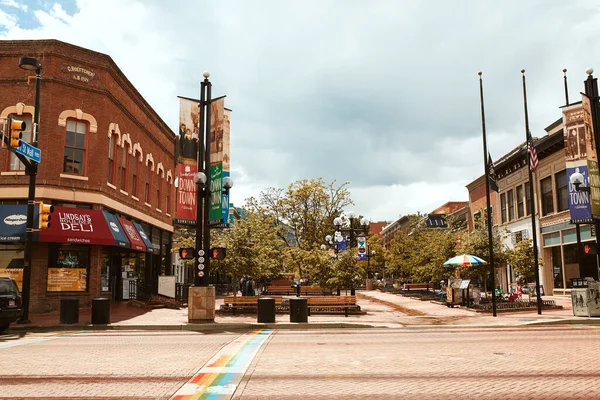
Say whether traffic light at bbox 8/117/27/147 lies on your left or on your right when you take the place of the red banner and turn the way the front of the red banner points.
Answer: on your right

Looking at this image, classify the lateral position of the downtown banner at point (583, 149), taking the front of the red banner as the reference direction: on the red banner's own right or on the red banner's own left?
on the red banner's own left

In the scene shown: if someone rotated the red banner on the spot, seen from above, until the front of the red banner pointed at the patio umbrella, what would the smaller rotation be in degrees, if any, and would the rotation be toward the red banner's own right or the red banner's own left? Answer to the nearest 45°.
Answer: approximately 90° to the red banner's own left

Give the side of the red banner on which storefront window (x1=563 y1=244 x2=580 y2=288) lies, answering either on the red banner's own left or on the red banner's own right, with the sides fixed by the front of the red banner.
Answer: on the red banner's own left

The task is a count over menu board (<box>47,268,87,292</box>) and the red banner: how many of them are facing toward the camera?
2

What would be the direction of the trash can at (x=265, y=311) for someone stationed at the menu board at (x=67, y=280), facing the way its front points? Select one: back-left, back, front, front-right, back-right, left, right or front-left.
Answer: front-left

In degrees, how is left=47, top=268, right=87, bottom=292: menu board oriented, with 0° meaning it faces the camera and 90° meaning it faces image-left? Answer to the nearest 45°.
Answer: approximately 0°

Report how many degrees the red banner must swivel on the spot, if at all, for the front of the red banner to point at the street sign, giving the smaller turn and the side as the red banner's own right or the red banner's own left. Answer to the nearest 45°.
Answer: approximately 90° to the red banner's own right
